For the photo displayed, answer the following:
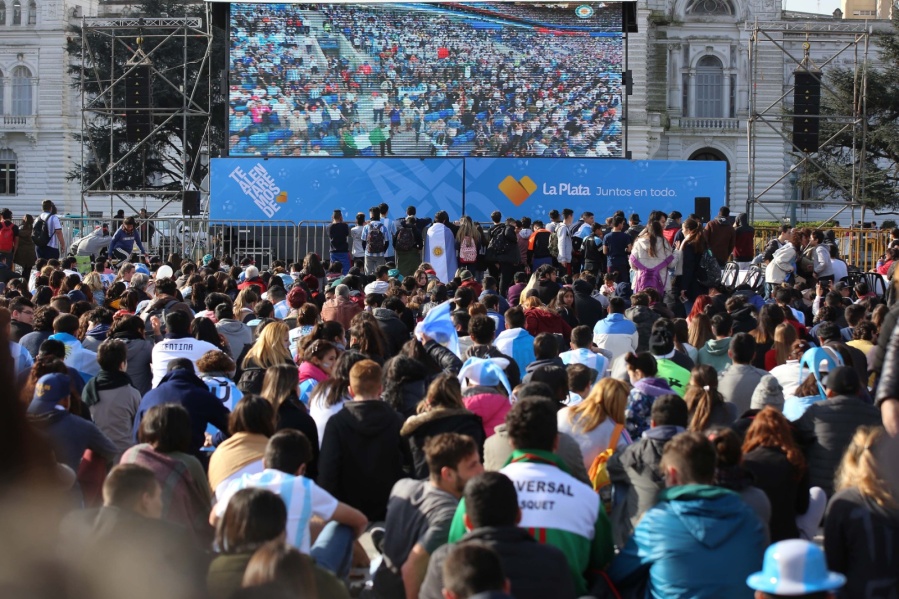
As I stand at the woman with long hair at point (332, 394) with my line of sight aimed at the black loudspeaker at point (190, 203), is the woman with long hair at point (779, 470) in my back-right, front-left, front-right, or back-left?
back-right

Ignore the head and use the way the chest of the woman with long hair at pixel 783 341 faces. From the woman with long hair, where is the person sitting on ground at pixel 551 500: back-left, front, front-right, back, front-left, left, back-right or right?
back

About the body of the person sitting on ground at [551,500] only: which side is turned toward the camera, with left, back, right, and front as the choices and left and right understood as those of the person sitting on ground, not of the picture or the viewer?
back

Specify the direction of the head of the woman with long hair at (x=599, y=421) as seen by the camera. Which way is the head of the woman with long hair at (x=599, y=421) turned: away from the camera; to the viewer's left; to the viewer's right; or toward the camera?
away from the camera

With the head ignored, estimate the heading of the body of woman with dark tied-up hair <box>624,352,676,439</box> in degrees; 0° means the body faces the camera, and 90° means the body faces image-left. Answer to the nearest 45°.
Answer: approximately 135°

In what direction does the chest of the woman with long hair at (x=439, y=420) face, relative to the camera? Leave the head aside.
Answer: away from the camera

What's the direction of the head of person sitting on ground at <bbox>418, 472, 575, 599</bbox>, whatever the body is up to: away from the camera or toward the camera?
away from the camera

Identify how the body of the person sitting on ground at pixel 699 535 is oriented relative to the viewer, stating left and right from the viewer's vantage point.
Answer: facing away from the viewer

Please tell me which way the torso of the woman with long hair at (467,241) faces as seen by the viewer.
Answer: away from the camera

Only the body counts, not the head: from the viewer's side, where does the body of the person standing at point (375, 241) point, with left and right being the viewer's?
facing away from the viewer

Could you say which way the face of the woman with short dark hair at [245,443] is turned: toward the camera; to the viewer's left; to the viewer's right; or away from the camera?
away from the camera

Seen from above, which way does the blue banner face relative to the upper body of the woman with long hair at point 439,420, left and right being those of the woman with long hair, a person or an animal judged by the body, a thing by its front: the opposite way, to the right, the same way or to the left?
the opposite way

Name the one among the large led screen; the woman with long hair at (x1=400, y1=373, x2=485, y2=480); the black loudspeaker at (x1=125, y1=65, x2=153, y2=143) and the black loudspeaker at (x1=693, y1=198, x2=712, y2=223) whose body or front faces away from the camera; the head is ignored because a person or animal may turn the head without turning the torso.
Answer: the woman with long hair

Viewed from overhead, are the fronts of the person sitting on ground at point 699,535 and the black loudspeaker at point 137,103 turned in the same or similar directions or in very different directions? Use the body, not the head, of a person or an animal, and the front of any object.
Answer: very different directions

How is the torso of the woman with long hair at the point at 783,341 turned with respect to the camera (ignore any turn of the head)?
away from the camera

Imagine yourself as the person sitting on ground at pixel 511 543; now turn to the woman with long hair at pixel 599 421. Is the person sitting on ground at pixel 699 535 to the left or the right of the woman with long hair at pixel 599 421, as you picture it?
right

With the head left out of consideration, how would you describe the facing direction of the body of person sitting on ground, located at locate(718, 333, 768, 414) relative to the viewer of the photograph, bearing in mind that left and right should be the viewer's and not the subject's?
facing away from the viewer
